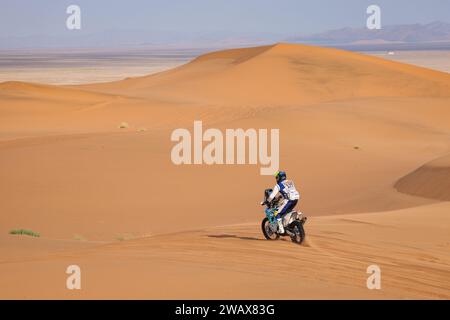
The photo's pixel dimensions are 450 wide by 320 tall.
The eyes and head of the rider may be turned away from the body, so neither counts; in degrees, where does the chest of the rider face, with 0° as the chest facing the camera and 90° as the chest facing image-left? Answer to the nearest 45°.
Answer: approximately 135°

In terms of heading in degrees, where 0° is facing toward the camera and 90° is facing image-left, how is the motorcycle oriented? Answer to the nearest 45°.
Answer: approximately 135°
